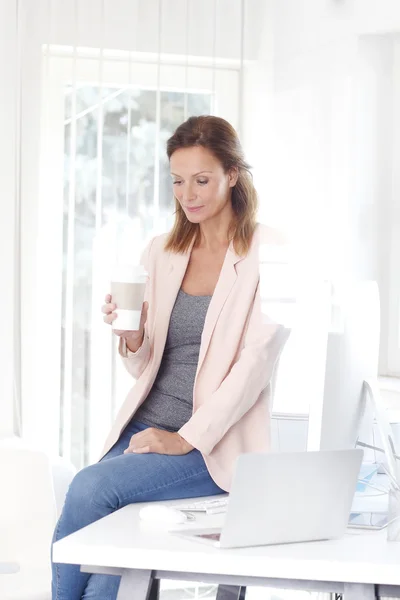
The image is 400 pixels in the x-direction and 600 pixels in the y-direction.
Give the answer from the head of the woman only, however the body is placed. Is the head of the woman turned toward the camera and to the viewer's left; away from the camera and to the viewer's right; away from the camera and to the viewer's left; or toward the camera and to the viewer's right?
toward the camera and to the viewer's left

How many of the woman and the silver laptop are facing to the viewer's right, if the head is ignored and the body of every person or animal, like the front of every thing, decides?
0

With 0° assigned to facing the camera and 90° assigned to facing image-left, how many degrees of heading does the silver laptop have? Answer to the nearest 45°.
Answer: approximately 135°

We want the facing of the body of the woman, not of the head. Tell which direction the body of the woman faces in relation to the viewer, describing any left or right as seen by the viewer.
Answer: facing the viewer and to the left of the viewer

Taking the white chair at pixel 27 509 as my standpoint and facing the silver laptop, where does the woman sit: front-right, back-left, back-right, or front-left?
front-left
